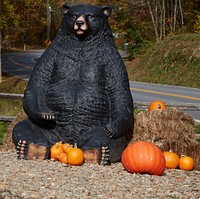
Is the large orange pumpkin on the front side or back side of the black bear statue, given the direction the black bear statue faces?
on the front side

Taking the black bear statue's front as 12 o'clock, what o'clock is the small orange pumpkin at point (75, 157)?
The small orange pumpkin is roughly at 12 o'clock from the black bear statue.

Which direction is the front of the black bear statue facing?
toward the camera

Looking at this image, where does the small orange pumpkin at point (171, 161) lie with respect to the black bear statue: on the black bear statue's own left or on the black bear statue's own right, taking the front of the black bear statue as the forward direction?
on the black bear statue's own left
